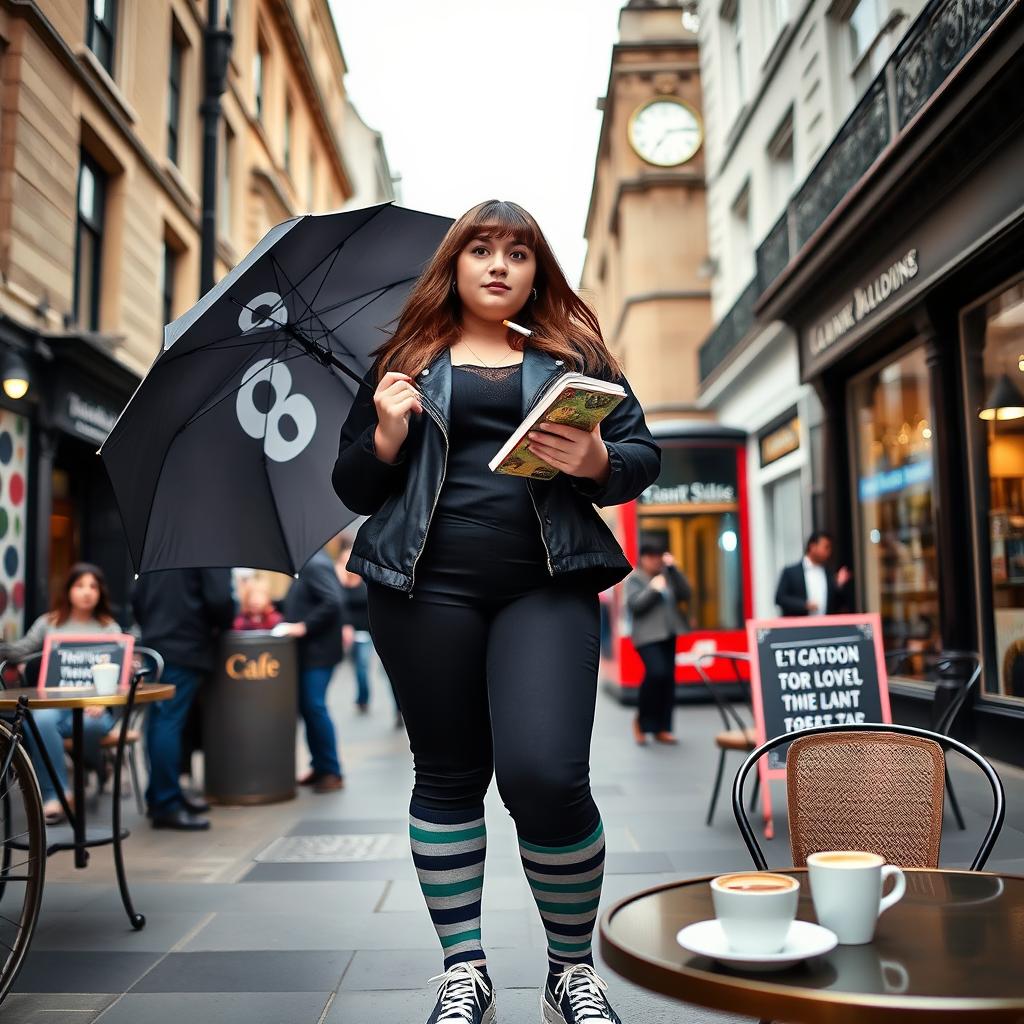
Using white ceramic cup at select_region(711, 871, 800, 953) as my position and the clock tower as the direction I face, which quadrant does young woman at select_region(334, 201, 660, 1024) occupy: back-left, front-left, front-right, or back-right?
front-left

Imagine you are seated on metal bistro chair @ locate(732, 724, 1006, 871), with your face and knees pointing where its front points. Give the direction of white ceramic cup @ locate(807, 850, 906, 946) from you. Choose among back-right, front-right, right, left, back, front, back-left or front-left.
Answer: front

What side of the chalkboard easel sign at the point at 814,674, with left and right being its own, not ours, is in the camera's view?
front

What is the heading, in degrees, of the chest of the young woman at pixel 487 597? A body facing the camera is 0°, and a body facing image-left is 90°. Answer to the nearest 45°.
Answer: approximately 0°

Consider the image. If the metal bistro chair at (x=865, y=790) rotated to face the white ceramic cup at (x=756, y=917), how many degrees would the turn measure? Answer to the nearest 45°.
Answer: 0° — it already faces it

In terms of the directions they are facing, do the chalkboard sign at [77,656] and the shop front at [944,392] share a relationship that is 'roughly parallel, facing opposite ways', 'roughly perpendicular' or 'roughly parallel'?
roughly perpendicular

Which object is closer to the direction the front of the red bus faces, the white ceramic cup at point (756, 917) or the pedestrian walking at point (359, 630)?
the white ceramic cup

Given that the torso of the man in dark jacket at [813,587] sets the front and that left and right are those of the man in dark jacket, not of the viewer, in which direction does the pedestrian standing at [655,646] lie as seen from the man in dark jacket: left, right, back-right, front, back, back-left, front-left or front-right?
back-right

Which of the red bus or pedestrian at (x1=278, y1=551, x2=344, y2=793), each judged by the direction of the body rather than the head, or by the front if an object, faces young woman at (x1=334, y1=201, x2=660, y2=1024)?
the red bus

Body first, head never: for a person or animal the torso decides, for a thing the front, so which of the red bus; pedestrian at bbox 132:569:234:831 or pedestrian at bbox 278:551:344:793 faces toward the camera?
the red bus

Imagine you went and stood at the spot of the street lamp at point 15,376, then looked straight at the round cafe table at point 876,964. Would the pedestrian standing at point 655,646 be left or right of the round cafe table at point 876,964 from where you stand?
left

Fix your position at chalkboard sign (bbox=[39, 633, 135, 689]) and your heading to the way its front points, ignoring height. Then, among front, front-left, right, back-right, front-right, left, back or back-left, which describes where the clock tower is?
back-left

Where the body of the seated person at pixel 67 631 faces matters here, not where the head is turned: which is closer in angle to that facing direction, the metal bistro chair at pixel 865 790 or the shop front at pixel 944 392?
the metal bistro chair

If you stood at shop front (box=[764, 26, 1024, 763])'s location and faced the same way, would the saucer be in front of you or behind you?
in front

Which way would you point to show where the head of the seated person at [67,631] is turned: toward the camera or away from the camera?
toward the camera
